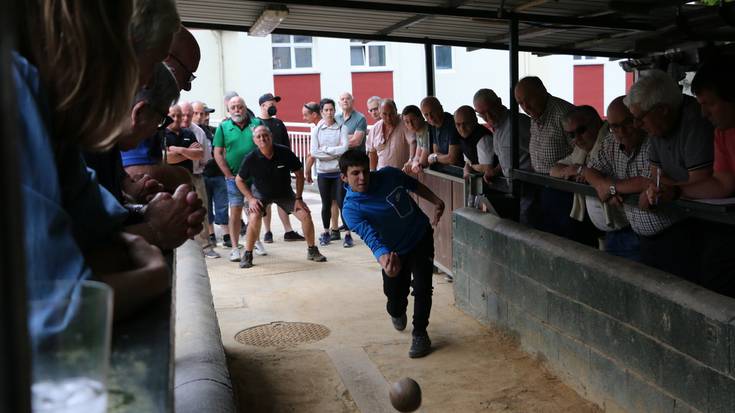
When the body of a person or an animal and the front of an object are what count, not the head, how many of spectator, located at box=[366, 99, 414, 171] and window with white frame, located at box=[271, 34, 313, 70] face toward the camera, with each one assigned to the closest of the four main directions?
2

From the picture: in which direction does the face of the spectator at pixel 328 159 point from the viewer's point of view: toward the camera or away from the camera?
toward the camera

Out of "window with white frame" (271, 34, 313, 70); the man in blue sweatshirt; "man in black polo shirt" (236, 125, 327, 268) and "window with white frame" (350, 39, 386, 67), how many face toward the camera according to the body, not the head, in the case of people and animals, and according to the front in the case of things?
4

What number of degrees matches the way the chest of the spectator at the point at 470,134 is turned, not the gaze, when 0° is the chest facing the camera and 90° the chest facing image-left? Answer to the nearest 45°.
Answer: approximately 45°

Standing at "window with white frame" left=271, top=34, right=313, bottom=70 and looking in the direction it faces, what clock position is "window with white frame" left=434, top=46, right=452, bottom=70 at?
"window with white frame" left=434, top=46, right=452, bottom=70 is roughly at 9 o'clock from "window with white frame" left=271, top=34, right=313, bottom=70.

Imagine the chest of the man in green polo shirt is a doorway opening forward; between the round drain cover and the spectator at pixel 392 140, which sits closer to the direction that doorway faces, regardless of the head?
the round drain cover

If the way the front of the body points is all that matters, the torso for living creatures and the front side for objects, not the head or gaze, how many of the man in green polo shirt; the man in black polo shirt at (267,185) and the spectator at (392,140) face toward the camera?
3

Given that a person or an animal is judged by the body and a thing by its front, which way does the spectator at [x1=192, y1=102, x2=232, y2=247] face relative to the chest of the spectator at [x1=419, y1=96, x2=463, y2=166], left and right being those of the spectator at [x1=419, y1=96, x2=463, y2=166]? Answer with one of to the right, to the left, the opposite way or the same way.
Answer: to the left

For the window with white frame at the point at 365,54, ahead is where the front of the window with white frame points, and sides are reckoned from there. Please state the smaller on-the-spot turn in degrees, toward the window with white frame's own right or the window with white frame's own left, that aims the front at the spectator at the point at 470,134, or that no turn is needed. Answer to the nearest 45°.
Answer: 0° — it already faces them

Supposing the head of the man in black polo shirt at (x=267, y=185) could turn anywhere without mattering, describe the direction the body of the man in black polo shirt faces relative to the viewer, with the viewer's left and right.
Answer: facing the viewer

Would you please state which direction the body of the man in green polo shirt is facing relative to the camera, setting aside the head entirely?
toward the camera

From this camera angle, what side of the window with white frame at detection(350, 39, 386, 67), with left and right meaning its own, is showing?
front

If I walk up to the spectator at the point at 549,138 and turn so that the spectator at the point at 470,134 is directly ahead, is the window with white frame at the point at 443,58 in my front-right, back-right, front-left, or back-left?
front-right

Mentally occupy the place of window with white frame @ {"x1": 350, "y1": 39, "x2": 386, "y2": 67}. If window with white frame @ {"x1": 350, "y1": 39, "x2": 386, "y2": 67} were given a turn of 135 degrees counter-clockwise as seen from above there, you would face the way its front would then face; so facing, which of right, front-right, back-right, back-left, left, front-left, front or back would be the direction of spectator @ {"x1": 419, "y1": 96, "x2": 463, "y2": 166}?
back-right

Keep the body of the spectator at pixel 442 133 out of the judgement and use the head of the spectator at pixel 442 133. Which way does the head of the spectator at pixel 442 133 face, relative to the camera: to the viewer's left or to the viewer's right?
to the viewer's left

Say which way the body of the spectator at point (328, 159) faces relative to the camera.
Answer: toward the camera

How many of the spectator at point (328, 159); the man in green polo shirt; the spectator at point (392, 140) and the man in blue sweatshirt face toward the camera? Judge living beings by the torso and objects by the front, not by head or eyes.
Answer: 4

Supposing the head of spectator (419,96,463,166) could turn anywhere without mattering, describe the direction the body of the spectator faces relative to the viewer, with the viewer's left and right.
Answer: facing the viewer and to the left of the viewer

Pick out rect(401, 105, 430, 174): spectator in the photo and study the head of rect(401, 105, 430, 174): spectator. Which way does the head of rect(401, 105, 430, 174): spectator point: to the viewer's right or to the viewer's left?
to the viewer's left
